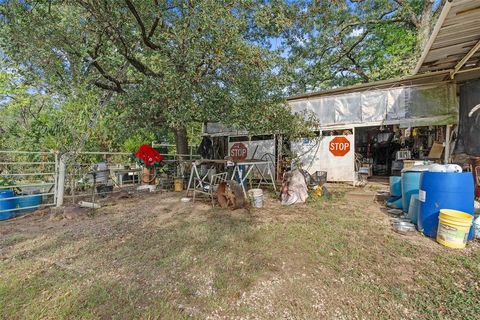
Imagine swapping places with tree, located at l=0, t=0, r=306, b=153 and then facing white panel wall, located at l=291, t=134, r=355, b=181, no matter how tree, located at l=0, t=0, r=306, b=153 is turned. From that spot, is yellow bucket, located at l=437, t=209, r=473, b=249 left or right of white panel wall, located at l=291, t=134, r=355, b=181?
right

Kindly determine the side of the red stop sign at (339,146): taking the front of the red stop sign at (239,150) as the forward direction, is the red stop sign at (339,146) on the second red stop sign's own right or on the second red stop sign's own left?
on the second red stop sign's own left

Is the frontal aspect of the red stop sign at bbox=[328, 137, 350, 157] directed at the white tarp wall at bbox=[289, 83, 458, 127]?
no

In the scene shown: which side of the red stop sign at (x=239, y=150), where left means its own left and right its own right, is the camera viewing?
front

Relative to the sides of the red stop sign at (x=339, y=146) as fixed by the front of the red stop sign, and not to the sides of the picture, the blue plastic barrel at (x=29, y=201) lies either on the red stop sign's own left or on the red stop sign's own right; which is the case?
on the red stop sign's own right

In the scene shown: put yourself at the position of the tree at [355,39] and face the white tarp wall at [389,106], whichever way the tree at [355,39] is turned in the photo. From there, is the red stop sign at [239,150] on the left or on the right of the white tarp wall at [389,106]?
right

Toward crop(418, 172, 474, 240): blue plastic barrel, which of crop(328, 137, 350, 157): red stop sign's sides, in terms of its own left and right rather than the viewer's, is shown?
front

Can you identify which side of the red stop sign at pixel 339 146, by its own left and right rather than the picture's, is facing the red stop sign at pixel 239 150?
right

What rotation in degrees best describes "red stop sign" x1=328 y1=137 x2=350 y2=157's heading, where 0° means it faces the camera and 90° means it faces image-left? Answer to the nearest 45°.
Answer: approximately 0°

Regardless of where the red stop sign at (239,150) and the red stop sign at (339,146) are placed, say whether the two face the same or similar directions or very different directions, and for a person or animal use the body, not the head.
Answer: same or similar directions

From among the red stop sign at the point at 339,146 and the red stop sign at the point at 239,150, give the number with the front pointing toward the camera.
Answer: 2

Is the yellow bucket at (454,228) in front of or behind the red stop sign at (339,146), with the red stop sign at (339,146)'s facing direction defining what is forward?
in front

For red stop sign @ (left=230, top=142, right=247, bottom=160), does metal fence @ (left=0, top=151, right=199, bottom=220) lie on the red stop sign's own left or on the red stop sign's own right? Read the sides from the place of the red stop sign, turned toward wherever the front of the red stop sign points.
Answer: on the red stop sign's own right
